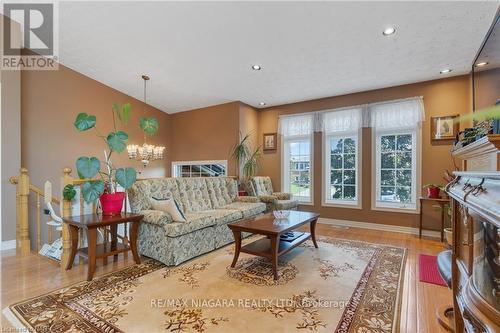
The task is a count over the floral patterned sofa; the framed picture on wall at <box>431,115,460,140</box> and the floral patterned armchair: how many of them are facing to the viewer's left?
0

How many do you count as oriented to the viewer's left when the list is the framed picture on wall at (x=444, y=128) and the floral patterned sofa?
0

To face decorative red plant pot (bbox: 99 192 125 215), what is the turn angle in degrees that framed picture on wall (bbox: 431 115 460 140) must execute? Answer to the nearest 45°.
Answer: approximately 45° to its right

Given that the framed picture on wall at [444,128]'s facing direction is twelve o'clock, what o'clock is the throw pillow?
The throw pillow is roughly at 1 o'clock from the framed picture on wall.

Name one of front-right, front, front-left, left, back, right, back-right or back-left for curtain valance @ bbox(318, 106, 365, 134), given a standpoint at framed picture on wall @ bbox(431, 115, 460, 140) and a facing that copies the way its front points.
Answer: right

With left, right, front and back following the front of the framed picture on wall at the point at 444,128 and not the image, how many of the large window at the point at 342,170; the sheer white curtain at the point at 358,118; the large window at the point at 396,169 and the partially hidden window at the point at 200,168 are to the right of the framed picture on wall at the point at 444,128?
4

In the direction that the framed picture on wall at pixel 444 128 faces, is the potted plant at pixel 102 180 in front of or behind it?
in front

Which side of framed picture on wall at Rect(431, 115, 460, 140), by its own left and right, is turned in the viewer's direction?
front

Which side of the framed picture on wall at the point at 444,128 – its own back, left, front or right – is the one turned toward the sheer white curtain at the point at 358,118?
right

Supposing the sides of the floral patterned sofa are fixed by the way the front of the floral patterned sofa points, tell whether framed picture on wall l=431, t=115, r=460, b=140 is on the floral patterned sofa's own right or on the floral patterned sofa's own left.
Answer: on the floral patterned sofa's own left

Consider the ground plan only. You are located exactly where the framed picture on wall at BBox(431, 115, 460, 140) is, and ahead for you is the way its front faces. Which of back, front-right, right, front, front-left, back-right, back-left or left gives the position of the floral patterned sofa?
front-right

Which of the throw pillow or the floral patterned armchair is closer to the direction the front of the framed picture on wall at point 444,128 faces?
the throw pillow
